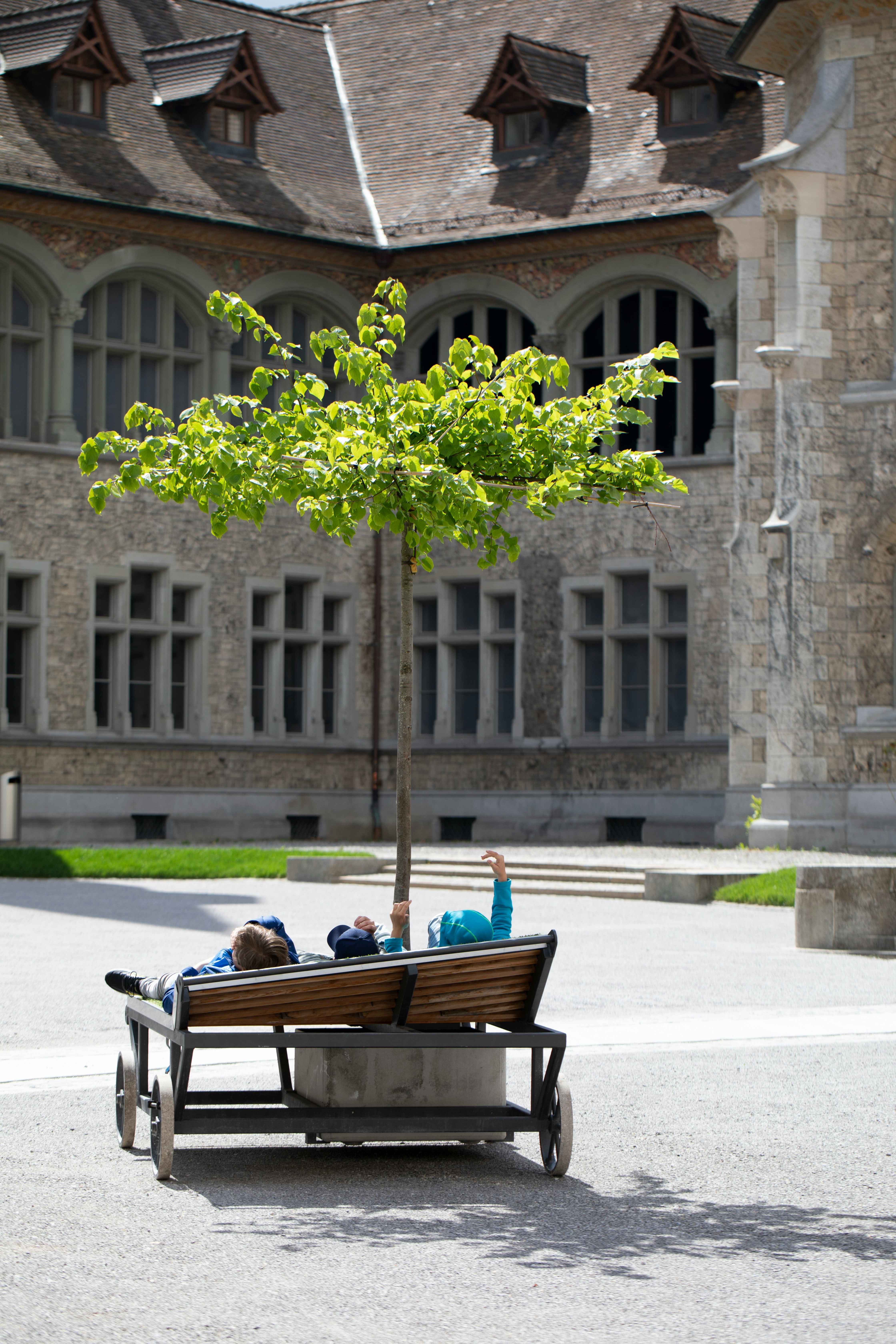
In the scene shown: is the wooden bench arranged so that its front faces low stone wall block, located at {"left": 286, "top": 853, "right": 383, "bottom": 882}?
yes

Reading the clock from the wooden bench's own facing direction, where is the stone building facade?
The stone building facade is roughly at 12 o'clock from the wooden bench.

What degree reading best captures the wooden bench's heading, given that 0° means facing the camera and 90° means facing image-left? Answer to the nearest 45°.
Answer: approximately 180°
